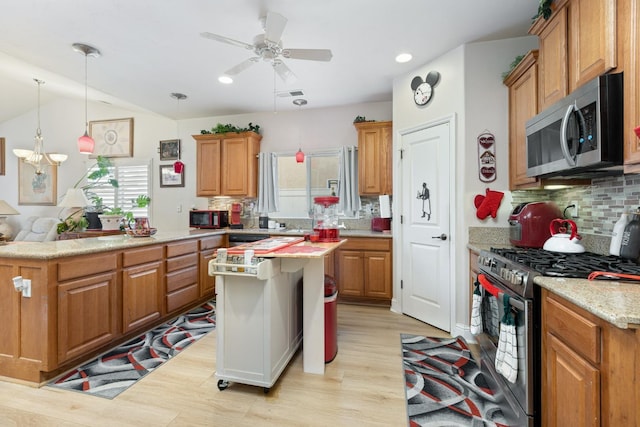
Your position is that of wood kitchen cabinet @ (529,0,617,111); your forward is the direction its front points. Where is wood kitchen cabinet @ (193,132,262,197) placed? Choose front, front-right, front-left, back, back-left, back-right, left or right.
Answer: front-right

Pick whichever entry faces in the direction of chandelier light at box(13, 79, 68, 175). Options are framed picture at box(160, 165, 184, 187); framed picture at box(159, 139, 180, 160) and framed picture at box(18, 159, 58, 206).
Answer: framed picture at box(18, 159, 58, 206)

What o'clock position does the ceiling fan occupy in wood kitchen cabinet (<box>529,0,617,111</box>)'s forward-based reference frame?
The ceiling fan is roughly at 1 o'clock from the wood kitchen cabinet.

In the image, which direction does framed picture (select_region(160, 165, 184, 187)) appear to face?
toward the camera

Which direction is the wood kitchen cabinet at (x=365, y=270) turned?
toward the camera

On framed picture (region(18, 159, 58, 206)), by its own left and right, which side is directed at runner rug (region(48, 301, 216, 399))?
front

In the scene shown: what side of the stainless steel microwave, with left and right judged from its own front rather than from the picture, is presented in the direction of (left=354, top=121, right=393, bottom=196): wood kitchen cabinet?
right

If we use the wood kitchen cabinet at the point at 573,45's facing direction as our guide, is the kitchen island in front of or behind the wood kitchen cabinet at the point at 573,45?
in front

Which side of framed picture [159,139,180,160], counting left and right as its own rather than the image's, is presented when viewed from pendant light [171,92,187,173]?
front

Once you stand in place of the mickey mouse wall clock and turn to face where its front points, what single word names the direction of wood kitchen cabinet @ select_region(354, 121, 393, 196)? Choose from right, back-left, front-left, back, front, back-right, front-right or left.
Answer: right

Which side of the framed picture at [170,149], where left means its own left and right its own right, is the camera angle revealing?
front

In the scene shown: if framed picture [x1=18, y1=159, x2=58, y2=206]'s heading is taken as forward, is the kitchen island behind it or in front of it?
in front
